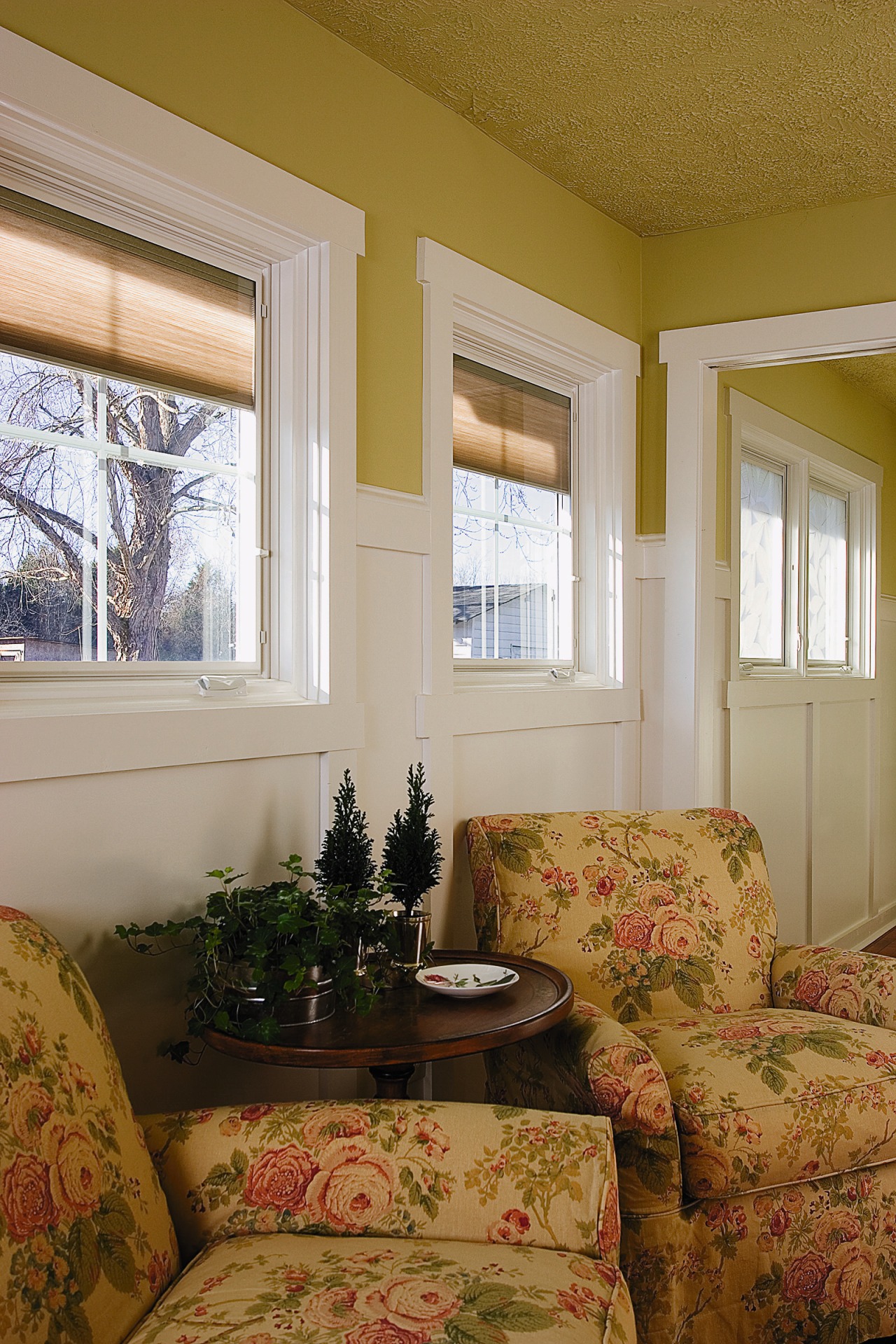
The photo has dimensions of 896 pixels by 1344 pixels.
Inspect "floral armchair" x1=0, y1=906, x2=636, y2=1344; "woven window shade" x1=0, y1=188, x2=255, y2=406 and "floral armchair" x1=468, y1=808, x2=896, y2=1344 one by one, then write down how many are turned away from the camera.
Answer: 0

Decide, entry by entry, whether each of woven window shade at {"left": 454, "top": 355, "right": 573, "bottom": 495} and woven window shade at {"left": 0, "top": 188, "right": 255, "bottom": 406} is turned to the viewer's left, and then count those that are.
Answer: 0

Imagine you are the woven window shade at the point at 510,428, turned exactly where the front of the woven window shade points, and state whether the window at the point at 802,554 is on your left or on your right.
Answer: on your left

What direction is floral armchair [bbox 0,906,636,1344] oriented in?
to the viewer's right

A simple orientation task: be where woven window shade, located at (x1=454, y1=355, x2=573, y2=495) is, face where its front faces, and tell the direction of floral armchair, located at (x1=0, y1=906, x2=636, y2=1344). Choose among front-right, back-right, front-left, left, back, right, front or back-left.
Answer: front-right

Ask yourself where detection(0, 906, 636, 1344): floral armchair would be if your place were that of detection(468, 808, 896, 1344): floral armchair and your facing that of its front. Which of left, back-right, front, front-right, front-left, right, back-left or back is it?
right

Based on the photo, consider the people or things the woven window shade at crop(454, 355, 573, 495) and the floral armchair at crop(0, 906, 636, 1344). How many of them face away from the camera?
0

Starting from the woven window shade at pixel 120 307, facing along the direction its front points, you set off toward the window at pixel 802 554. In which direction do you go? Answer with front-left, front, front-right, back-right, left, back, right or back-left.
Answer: left

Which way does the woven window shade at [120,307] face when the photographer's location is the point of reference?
facing the viewer and to the right of the viewer

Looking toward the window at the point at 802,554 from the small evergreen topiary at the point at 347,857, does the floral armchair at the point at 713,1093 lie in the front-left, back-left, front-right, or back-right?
front-right
